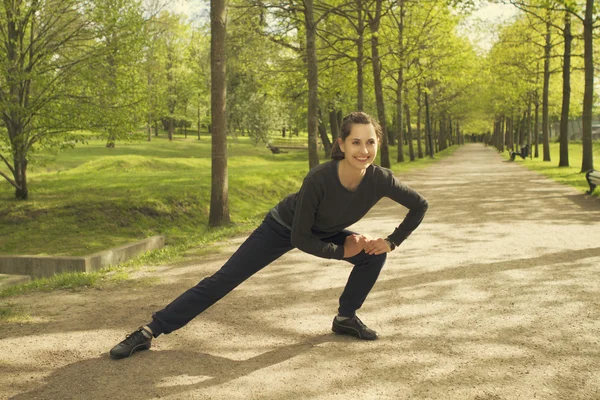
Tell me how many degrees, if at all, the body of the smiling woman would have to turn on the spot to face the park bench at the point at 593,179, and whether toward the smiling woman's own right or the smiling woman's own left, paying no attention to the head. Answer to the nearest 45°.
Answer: approximately 90° to the smiling woman's own left

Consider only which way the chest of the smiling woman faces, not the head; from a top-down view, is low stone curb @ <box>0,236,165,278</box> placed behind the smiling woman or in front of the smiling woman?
behind

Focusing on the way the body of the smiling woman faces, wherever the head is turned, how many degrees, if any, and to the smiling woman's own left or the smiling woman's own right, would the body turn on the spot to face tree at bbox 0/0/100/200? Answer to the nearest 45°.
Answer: approximately 180°

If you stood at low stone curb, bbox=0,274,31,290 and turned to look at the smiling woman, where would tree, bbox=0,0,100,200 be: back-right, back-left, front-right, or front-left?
back-left

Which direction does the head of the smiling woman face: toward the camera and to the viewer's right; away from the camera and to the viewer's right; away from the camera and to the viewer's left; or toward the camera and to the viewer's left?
toward the camera and to the viewer's right

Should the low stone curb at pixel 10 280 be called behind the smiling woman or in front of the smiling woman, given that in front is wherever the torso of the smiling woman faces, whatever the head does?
behind
